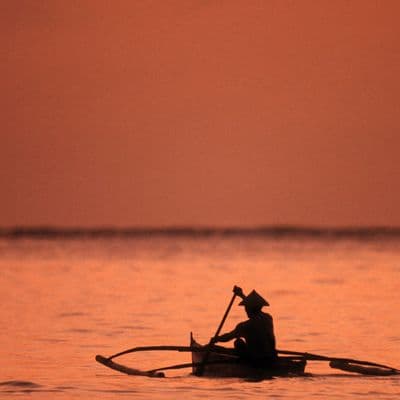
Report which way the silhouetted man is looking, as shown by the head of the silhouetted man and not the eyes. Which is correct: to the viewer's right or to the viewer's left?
to the viewer's left

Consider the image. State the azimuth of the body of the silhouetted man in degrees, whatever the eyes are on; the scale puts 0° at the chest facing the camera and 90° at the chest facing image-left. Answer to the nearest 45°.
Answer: approximately 135°
